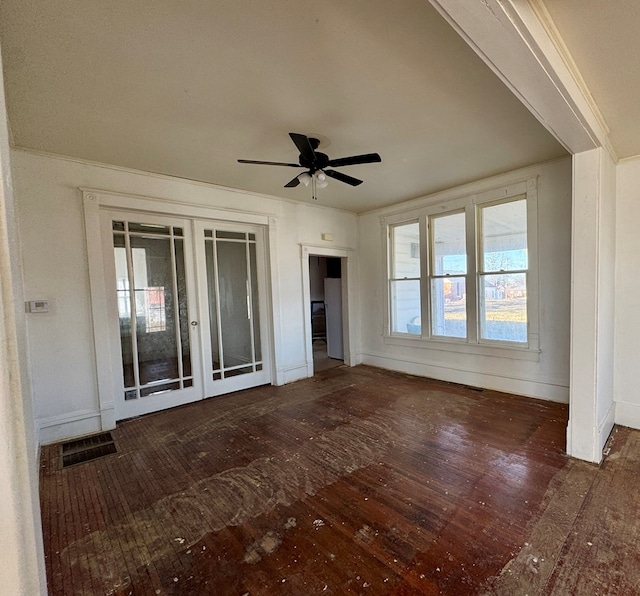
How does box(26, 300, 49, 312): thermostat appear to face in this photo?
toward the camera

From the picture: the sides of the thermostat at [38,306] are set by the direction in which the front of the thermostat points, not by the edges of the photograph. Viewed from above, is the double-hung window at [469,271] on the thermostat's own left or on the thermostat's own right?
on the thermostat's own left

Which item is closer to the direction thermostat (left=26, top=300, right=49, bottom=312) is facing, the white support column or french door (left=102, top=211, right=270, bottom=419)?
the white support column

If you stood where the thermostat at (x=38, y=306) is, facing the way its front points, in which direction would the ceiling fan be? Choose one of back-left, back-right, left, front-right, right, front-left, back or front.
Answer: front-left

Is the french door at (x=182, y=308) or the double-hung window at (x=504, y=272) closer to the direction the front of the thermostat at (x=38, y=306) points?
the double-hung window

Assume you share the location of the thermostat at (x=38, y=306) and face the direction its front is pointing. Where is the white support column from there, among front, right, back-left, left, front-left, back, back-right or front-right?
front-left

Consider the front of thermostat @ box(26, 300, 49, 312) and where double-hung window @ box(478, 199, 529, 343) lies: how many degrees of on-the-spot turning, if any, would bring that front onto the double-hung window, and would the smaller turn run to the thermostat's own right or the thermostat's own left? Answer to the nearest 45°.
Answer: approximately 45° to the thermostat's own left

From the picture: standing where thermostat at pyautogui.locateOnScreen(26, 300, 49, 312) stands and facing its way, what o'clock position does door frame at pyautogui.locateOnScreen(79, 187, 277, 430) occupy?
The door frame is roughly at 9 o'clock from the thermostat.

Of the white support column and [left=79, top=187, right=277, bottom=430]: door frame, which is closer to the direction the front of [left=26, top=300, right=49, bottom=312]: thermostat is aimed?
the white support column

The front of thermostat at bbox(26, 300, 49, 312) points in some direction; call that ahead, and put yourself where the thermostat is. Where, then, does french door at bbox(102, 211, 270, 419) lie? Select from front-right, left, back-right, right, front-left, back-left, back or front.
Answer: left
